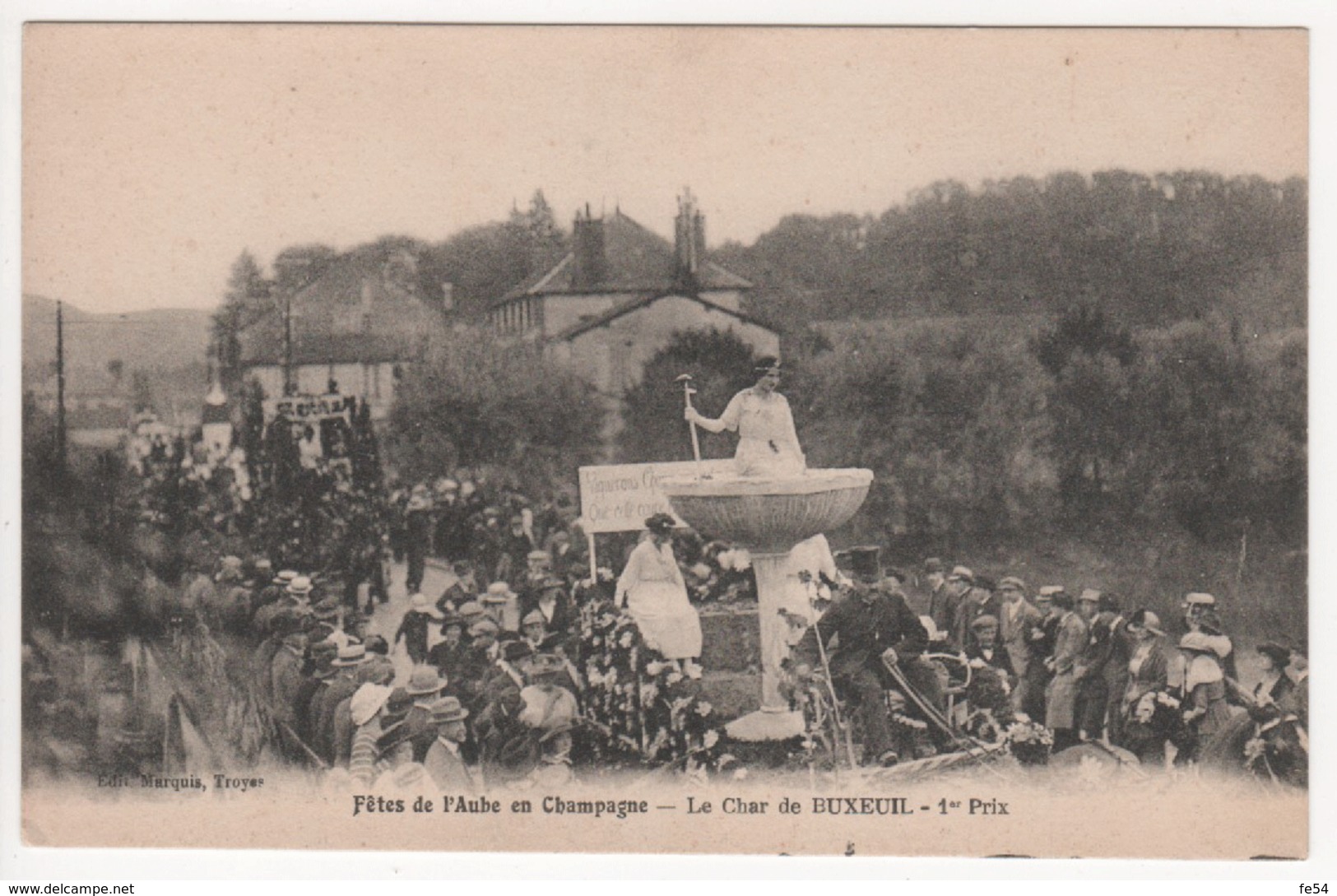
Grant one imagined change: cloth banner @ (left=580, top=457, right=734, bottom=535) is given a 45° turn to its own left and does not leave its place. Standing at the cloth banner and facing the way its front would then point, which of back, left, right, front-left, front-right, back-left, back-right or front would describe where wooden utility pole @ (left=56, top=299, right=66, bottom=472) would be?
back-right

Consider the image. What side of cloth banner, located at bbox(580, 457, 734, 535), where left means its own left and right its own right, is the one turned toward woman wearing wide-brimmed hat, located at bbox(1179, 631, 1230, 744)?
left

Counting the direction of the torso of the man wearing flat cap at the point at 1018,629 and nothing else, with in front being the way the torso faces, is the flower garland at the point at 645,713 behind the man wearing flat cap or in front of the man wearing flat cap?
in front

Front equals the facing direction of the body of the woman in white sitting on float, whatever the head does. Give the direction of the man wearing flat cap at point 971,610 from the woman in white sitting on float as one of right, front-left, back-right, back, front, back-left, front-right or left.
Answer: front-left

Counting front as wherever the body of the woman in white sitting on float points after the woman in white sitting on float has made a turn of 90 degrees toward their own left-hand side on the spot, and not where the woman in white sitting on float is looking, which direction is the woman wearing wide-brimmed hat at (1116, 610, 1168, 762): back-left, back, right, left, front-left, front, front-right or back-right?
front-right

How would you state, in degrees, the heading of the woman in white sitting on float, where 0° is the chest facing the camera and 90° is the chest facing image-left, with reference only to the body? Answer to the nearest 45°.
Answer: approximately 315°

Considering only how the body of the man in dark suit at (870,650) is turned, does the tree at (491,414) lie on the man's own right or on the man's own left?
on the man's own right

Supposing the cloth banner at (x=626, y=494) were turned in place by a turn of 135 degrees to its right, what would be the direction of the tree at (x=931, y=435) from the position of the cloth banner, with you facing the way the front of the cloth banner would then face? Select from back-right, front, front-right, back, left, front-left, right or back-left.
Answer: front-right

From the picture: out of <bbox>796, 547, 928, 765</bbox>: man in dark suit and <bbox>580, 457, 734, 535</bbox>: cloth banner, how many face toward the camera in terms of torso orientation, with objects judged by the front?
2

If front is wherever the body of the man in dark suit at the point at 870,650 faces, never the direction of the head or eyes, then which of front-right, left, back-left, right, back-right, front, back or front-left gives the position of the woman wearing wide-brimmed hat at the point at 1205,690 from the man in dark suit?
left

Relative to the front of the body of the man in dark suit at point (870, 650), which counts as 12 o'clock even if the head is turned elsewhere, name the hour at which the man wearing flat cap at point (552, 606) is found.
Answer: The man wearing flat cap is roughly at 3 o'clock from the man in dark suit.

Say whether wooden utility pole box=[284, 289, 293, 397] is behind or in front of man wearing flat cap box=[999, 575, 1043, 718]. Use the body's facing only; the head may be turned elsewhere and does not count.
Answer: behind

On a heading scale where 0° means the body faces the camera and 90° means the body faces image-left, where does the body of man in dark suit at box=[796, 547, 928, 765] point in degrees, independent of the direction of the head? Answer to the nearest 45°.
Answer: approximately 0°

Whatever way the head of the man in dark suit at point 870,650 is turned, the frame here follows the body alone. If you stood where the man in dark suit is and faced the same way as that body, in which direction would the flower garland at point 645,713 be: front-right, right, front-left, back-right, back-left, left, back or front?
right
